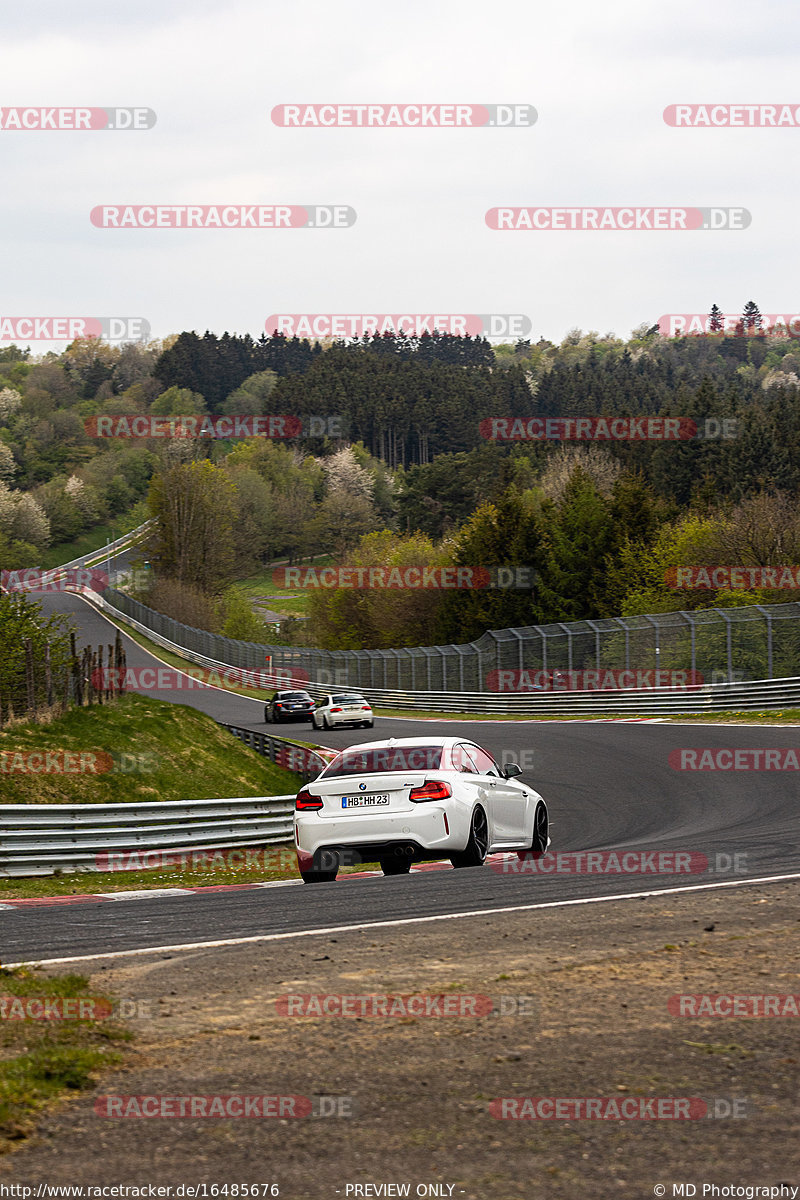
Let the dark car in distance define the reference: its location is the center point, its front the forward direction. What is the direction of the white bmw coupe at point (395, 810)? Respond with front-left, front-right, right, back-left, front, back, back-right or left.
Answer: back-left

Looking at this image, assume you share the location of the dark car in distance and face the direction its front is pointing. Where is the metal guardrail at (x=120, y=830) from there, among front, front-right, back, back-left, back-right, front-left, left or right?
back-left

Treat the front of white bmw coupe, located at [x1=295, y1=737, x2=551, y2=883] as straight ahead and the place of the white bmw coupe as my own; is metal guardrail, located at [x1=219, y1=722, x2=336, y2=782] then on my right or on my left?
on my left

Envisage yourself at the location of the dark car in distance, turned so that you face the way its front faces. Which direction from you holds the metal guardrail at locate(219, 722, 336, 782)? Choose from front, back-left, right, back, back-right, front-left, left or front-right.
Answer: back-left

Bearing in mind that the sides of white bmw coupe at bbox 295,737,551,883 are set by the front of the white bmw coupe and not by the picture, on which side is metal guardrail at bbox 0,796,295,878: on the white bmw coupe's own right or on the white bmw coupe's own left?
on the white bmw coupe's own left

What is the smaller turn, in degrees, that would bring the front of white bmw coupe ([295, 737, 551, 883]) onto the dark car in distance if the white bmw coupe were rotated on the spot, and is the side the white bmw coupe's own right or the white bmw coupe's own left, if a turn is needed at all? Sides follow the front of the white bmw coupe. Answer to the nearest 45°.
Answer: approximately 45° to the white bmw coupe's own left

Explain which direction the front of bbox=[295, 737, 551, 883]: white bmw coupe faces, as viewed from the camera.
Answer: facing away from the viewer and to the right of the viewer

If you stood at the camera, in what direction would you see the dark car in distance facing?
facing away from the viewer and to the left of the viewer
